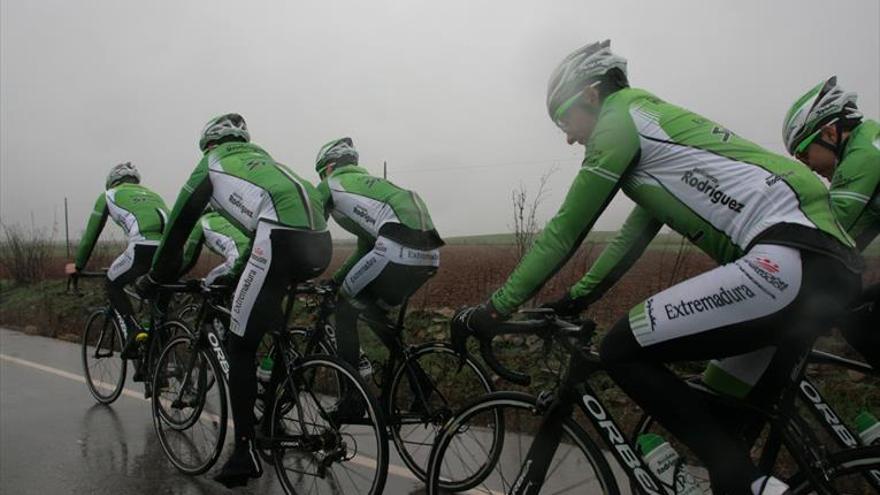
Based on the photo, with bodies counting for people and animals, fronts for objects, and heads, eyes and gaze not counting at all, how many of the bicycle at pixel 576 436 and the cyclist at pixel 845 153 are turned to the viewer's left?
2

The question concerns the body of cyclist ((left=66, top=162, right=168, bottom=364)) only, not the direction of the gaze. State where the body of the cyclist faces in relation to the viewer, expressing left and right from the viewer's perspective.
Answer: facing away from the viewer and to the left of the viewer

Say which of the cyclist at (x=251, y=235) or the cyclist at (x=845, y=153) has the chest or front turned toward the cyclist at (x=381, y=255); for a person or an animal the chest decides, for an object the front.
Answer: the cyclist at (x=845, y=153)

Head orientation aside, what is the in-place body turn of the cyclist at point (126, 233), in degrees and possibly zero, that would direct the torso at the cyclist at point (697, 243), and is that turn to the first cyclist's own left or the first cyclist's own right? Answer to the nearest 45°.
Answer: approximately 135° to the first cyclist's own left

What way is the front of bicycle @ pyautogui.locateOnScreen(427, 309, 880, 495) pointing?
to the viewer's left

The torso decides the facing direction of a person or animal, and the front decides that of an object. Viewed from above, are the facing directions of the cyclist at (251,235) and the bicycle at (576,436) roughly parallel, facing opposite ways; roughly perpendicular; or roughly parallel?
roughly parallel

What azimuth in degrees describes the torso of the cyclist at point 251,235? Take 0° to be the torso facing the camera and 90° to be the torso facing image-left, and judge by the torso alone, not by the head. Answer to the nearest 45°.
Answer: approximately 135°

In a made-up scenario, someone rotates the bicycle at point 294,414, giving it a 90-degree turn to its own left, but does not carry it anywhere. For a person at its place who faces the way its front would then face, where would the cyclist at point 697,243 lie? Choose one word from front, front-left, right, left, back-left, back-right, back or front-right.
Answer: left

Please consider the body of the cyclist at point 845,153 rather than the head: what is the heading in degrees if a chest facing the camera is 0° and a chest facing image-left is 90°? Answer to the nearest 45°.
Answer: approximately 90°

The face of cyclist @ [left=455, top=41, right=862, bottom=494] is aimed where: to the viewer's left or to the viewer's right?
to the viewer's left

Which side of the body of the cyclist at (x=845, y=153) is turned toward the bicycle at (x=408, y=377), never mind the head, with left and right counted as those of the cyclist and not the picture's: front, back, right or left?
front

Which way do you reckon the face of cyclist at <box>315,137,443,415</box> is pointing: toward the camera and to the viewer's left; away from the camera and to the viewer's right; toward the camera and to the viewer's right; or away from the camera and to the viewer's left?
away from the camera and to the viewer's left

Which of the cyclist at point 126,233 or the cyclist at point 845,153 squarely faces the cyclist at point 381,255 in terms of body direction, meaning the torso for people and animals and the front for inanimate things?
the cyclist at point 845,153

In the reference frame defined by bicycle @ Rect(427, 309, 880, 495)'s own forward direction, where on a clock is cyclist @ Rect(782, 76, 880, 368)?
The cyclist is roughly at 4 o'clock from the bicycle.

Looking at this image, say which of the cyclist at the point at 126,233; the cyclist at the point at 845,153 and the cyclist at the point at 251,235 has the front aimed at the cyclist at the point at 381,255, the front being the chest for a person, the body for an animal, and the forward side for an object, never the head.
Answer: the cyclist at the point at 845,153

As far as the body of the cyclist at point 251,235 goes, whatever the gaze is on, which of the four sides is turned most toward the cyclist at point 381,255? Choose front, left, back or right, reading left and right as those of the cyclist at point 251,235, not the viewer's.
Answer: right

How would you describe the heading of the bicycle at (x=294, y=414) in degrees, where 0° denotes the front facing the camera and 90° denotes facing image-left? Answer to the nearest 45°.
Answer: approximately 135°

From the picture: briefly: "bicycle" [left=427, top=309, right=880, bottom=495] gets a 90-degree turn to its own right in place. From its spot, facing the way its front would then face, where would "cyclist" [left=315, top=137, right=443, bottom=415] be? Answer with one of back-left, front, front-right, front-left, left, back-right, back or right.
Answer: front-left

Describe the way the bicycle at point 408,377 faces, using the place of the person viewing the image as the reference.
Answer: facing away from the viewer and to the left of the viewer
